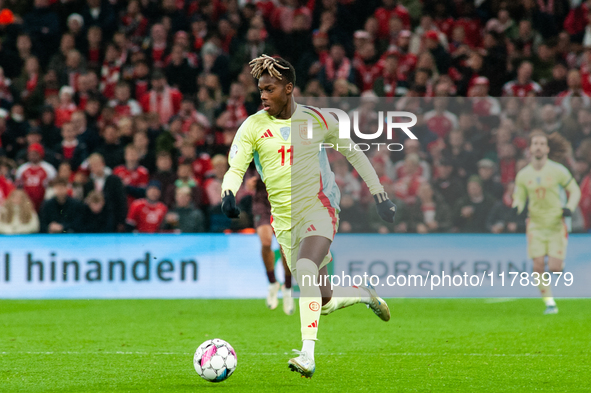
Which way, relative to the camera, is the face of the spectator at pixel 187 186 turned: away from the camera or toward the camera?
toward the camera

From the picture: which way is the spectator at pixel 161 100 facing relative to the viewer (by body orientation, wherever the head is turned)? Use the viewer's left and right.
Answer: facing the viewer

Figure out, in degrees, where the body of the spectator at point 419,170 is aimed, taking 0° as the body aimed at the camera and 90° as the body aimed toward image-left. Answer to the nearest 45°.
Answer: approximately 0°

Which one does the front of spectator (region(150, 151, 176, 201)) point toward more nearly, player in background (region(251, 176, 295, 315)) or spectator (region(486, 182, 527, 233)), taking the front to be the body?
the player in background

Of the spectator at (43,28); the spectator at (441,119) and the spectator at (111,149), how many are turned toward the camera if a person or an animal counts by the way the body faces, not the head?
3

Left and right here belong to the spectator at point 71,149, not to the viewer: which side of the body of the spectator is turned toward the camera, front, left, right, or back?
front

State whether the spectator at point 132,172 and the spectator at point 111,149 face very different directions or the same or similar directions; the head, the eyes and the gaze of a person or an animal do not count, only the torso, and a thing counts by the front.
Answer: same or similar directions

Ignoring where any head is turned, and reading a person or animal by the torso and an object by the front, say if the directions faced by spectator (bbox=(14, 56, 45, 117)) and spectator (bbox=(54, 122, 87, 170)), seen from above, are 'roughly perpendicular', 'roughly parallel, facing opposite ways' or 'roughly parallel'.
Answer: roughly parallel

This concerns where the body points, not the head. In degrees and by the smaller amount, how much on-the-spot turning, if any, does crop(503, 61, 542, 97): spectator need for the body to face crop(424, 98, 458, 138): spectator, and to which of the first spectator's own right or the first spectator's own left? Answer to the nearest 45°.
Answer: approximately 45° to the first spectator's own right

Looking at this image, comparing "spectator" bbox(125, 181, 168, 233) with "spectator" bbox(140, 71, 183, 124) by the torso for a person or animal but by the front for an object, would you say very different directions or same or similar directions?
same or similar directions

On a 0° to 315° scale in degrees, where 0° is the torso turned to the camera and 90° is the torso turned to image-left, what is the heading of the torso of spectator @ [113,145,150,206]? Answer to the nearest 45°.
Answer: approximately 0°
